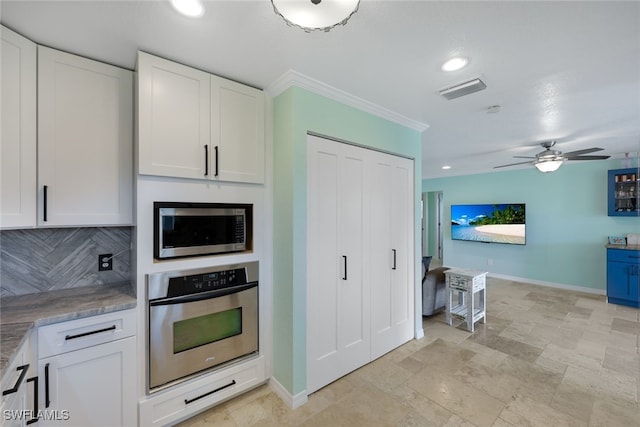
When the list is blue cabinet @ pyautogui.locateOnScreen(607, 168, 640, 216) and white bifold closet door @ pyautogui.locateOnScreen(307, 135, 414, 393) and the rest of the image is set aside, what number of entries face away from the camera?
0

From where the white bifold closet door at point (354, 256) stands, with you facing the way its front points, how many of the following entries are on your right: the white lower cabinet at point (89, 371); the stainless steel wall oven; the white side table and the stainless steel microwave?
3

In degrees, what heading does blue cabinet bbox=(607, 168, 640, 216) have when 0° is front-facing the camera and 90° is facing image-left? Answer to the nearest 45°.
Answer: approximately 0°

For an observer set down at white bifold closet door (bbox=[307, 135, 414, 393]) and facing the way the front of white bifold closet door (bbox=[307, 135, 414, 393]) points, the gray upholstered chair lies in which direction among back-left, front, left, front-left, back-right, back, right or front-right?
left

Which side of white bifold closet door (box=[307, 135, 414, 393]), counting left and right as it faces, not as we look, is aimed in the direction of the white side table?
left

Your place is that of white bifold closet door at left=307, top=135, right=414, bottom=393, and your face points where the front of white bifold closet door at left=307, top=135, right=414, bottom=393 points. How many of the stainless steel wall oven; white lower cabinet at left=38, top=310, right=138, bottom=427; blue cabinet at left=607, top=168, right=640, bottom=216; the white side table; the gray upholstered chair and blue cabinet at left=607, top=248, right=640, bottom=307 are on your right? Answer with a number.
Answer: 2

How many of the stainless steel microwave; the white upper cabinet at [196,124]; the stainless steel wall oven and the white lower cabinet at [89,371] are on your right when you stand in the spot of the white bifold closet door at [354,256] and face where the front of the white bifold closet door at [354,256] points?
4

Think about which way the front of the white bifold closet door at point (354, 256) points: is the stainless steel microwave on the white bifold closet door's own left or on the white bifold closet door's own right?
on the white bifold closet door's own right
